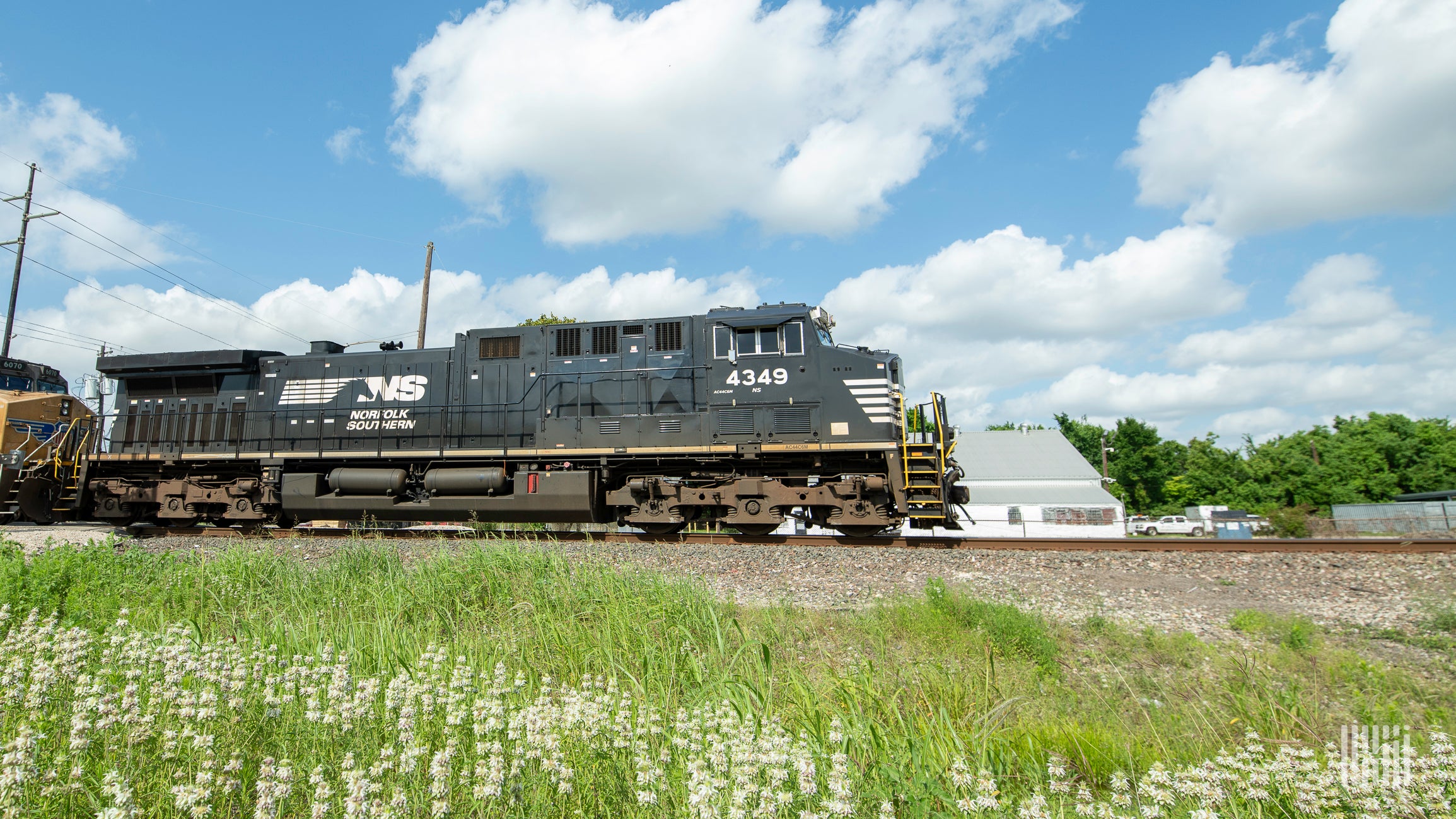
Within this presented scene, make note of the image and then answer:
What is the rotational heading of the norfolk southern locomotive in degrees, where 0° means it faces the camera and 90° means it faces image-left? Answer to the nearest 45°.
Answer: approximately 270°

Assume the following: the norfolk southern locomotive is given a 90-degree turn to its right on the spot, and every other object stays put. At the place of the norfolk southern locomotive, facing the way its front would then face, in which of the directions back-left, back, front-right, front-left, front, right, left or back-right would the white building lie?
back-left

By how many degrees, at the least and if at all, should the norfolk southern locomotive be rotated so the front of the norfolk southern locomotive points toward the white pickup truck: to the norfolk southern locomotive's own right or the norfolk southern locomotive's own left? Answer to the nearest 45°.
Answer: approximately 45° to the norfolk southern locomotive's own left

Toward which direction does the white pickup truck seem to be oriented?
to the viewer's left

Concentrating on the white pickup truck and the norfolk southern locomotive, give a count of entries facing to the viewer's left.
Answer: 1

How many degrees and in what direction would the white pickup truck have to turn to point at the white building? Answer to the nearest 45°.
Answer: approximately 45° to its left

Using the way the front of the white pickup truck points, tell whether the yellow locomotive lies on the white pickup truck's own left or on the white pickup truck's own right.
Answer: on the white pickup truck's own left

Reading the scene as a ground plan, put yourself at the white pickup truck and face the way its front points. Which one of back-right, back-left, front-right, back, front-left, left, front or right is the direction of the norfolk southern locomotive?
left

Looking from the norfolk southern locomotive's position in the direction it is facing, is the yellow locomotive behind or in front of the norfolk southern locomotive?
behind
